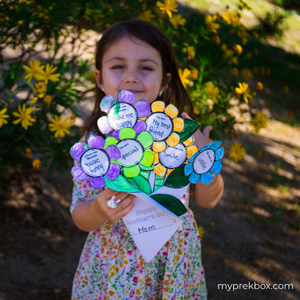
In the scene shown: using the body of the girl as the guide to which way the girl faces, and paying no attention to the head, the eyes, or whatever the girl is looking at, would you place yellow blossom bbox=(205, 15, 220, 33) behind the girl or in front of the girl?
behind

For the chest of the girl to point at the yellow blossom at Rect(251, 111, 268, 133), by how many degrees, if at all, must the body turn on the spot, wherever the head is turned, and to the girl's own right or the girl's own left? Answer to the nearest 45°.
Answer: approximately 135° to the girl's own left

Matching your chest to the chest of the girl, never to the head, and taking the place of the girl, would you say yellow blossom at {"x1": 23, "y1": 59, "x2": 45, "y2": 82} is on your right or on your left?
on your right

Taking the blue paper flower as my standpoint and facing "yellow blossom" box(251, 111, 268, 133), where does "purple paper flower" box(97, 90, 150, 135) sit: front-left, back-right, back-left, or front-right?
back-left

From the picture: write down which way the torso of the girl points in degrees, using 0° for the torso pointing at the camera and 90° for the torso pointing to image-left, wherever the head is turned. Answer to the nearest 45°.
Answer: approximately 0°
